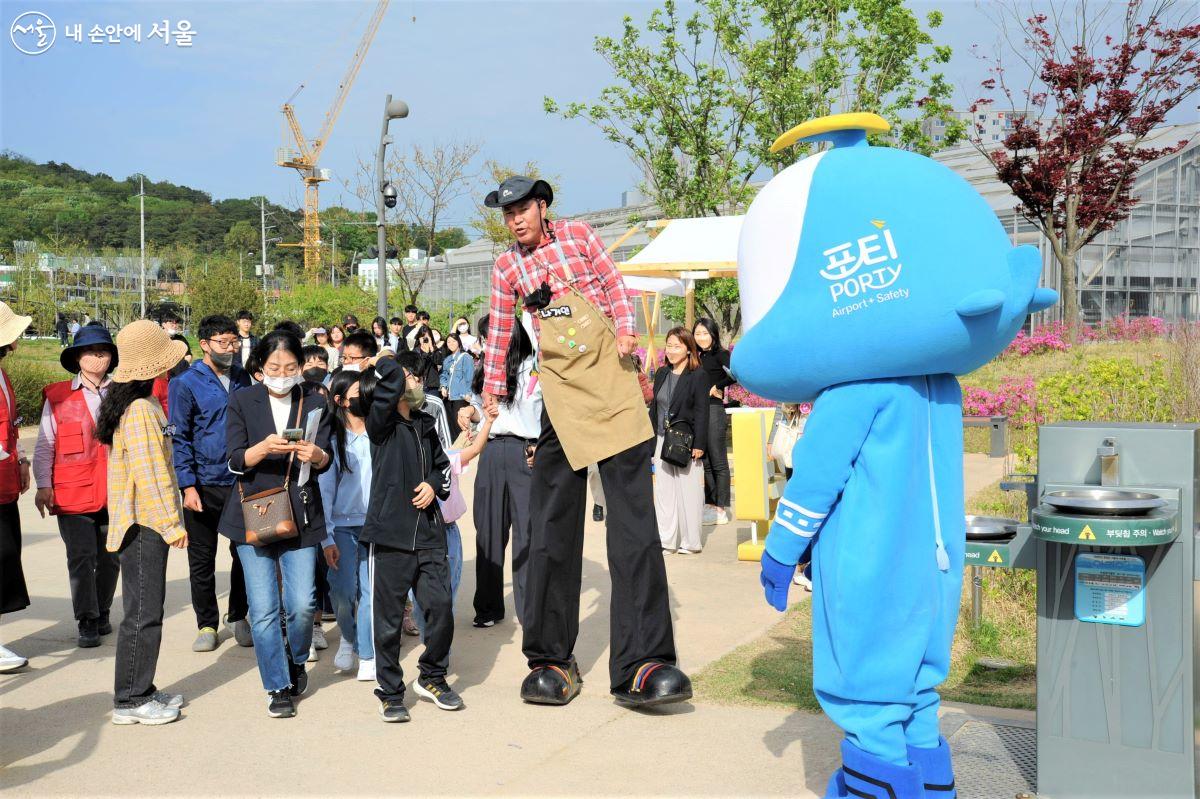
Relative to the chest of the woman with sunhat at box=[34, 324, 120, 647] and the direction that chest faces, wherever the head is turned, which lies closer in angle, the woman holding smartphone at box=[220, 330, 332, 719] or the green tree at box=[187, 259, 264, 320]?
the woman holding smartphone

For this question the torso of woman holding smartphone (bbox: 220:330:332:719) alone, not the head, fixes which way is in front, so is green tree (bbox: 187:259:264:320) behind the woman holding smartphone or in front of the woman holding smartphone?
behind

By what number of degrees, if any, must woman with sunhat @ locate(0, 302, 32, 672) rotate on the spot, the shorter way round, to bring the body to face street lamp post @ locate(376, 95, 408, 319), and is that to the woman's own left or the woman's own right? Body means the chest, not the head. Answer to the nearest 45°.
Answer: approximately 45° to the woman's own left

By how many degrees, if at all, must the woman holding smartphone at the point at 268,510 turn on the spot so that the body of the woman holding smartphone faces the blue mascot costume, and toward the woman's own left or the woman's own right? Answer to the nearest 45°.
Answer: approximately 45° to the woman's own left

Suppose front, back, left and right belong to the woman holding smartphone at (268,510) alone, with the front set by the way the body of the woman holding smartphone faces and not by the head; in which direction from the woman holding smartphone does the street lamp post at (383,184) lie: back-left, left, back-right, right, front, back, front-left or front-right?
back

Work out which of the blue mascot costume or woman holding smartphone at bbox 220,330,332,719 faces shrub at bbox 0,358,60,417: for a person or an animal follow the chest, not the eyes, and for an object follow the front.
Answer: the blue mascot costume

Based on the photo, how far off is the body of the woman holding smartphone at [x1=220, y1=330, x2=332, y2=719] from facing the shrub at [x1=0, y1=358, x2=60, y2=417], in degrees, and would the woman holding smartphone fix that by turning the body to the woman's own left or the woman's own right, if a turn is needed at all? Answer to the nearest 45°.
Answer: approximately 180°

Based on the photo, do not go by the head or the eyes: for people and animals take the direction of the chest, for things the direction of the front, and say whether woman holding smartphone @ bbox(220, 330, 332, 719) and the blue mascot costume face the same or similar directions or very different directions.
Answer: very different directions
